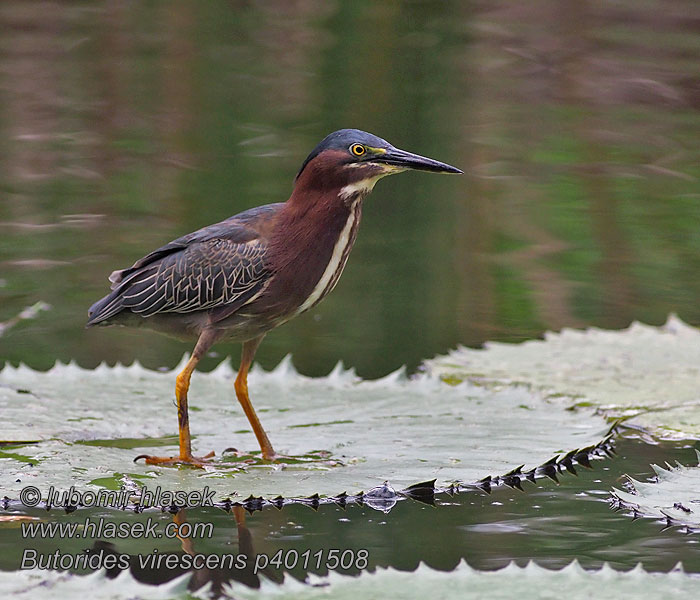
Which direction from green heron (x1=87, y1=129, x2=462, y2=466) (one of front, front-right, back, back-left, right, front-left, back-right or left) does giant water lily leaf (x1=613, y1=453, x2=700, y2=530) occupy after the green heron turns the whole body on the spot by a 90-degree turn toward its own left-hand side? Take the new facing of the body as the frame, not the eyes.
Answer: back-right

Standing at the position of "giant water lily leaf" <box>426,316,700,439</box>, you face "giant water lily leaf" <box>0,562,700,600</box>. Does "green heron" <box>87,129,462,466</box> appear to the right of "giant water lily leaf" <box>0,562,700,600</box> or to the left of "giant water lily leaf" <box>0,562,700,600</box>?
right

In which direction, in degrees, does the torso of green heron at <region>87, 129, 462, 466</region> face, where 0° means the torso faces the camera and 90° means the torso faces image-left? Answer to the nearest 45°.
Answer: approximately 270°
